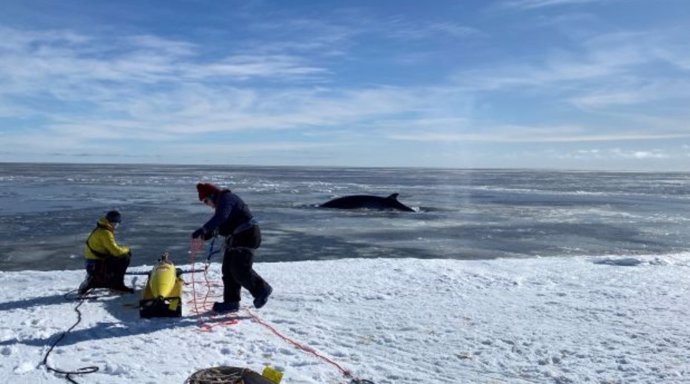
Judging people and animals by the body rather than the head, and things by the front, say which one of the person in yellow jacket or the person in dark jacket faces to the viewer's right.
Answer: the person in yellow jacket

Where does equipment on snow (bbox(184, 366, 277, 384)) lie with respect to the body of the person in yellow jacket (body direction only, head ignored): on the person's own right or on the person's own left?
on the person's own right

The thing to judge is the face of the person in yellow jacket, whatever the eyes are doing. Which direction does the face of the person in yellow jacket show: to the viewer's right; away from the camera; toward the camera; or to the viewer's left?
to the viewer's right

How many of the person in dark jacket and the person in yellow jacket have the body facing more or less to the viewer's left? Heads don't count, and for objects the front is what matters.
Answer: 1

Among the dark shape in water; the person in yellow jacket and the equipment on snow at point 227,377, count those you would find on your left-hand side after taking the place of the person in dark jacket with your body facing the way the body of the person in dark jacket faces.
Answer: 1

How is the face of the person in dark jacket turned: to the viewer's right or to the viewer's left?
to the viewer's left

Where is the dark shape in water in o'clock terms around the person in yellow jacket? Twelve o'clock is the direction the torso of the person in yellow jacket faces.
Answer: The dark shape in water is roughly at 10 o'clock from the person in yellow jacket.

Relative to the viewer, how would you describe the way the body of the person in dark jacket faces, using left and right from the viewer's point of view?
facing to the left of the viewer

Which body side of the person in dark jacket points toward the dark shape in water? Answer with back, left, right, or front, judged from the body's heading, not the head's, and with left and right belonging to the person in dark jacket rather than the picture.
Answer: right

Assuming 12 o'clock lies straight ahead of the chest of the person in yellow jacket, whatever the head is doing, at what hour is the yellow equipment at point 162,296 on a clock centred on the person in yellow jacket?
The yellow equipment is roughly at 2 o'clock from the person in yellow jacket.

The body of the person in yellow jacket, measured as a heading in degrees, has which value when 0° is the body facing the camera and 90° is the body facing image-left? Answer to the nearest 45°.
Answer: approximately 270°

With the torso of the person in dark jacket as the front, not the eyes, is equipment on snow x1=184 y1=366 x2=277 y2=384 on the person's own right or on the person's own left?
on the person's own left

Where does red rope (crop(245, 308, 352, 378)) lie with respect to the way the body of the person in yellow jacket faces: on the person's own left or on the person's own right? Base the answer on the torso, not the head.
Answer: on the person's own right

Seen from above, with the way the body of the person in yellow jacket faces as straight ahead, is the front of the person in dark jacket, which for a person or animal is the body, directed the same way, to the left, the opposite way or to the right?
the opposite way

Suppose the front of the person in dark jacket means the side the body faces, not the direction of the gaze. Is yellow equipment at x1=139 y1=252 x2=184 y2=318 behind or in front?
in front
